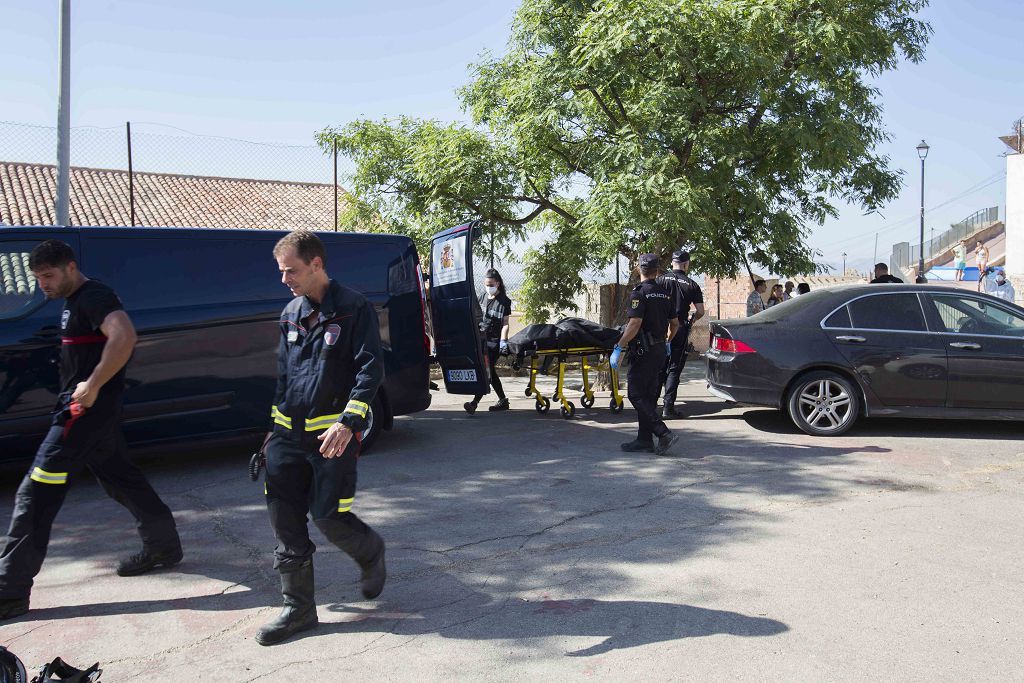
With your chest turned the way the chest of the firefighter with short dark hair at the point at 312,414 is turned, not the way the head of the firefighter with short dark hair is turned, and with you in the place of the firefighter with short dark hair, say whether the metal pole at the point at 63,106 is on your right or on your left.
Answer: on your right

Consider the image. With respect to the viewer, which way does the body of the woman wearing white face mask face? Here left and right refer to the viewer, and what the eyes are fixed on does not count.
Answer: facing the viewer and to the left of the viewer

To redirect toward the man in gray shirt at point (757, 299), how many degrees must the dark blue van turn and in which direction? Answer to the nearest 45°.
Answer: approximately 135° to its right

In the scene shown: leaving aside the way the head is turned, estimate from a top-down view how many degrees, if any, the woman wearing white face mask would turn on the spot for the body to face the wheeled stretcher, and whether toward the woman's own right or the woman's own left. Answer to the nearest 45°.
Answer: approximately 90° to the woman's own left

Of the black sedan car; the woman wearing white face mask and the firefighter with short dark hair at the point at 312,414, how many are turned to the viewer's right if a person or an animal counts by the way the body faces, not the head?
1

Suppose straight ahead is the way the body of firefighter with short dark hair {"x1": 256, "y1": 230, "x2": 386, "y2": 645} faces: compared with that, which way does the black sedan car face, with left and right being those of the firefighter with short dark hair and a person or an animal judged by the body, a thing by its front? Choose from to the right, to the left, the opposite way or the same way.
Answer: to the left

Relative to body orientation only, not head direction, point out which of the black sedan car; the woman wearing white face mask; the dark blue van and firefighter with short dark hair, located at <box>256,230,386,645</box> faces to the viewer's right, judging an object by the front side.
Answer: the black sedan car

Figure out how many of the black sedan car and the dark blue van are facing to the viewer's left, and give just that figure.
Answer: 1

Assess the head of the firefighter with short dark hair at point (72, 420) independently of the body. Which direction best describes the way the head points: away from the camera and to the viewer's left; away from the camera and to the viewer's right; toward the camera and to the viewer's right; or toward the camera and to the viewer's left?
toward the camera and to the viewer's left

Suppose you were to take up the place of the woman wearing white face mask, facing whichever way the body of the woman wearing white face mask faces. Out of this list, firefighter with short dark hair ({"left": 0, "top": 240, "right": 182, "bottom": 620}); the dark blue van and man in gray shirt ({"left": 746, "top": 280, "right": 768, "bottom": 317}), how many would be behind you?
1

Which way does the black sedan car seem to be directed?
to the viewer's right

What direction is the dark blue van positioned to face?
to the viewer's left

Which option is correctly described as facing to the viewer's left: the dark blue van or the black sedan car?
the dark blue van

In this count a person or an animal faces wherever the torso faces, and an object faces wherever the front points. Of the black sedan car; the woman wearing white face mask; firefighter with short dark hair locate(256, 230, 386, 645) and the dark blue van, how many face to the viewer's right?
1
